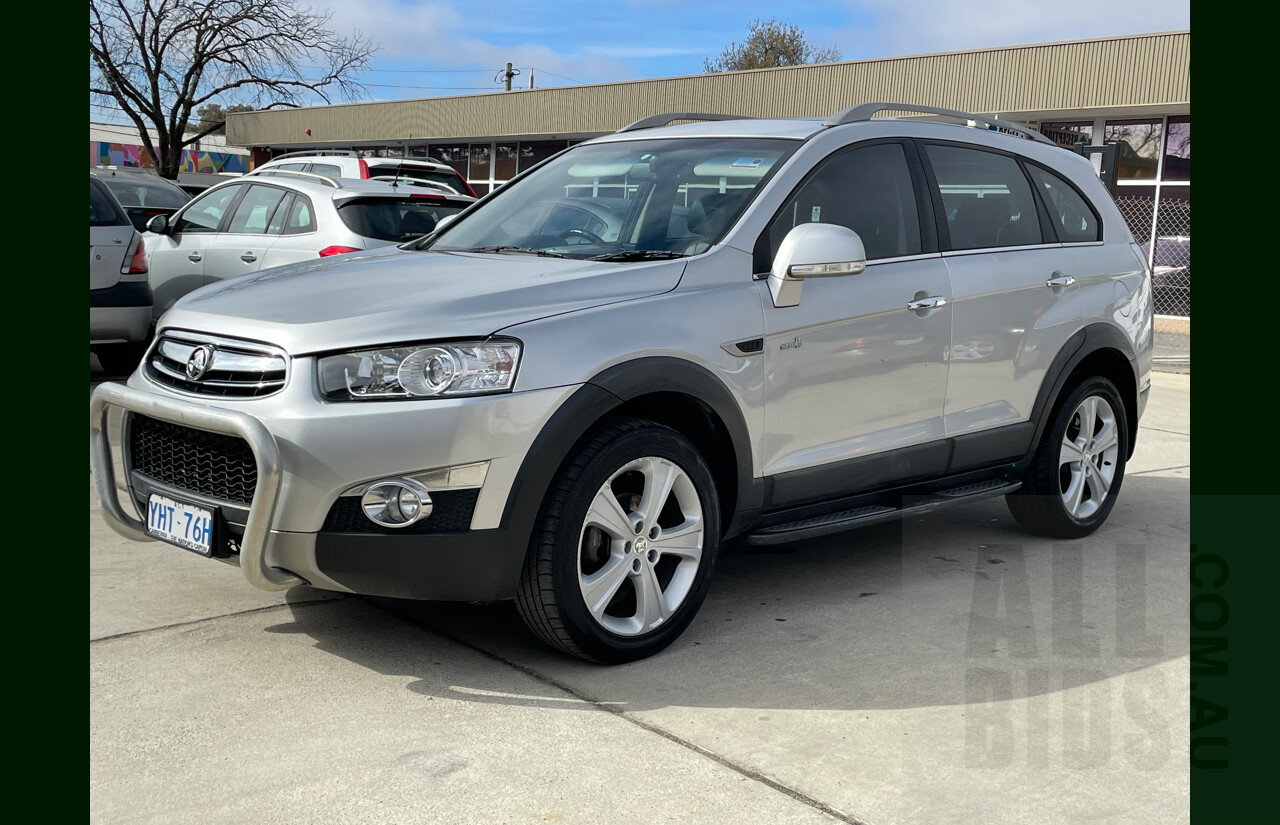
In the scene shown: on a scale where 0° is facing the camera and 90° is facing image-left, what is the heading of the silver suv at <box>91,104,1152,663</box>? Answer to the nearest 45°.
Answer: approximately 45°

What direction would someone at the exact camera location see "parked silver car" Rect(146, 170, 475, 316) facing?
facing away from the viewer and to the left of the viewer

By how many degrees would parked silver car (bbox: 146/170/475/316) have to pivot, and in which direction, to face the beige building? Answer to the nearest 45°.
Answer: approximately 90° to its right

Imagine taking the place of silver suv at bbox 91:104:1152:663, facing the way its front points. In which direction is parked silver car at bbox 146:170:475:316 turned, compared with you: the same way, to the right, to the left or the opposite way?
to the right

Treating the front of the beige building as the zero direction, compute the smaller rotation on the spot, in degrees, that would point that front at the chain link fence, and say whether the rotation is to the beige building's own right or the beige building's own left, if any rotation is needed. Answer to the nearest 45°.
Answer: approximately 90° to the beige building's own left

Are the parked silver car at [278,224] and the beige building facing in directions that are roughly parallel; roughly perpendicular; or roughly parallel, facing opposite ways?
roughly perpendicular
